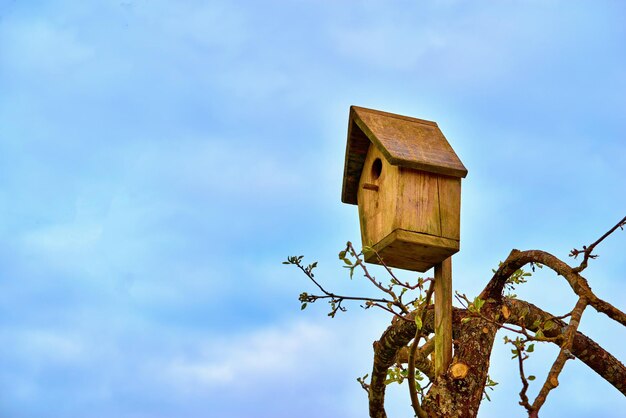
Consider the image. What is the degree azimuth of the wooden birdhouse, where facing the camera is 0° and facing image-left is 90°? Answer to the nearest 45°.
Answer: approximately 45°
